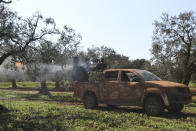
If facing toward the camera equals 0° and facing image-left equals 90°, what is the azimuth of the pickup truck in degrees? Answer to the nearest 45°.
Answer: approximately 315°
